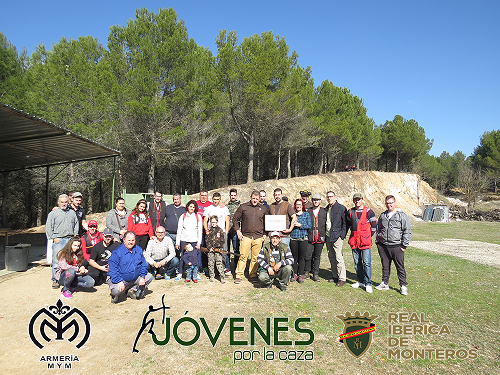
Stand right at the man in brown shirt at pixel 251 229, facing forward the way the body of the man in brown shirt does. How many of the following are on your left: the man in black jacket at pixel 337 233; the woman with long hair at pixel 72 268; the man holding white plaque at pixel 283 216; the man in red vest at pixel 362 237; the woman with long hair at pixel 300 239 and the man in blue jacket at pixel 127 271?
4

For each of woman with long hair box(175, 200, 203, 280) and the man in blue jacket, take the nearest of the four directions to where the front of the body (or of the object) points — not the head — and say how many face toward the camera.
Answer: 2

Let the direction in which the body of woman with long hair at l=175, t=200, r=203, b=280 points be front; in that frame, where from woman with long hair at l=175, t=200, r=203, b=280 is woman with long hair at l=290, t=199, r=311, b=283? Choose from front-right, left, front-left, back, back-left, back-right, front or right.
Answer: left

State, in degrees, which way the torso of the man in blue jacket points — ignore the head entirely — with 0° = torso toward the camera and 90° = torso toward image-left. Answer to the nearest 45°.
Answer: approximately 0°

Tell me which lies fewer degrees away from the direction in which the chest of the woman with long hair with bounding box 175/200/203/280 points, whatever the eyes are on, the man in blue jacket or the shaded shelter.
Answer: the man in blue jacket

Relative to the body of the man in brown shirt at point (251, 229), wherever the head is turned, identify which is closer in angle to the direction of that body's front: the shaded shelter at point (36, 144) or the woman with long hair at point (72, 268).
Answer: the woman with long hair

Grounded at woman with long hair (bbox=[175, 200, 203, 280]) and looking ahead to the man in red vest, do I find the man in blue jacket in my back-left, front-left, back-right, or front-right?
back-right
